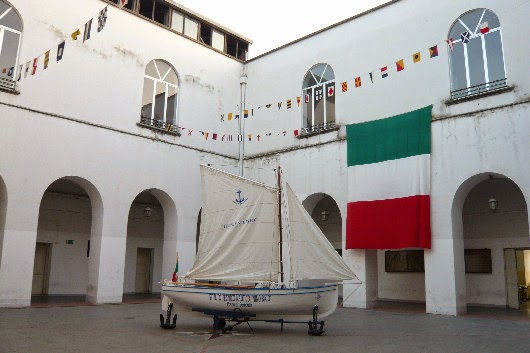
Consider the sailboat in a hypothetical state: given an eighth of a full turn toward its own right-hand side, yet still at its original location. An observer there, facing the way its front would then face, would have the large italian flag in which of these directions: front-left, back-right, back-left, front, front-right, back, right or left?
left

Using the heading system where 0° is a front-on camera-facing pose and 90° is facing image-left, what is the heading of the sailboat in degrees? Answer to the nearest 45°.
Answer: approximately 270°

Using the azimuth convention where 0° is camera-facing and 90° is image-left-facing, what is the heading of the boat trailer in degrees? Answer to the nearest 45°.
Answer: approximately 270°

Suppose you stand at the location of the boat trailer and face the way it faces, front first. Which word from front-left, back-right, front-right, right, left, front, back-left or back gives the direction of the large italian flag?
front-left

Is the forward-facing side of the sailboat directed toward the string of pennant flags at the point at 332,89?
no
